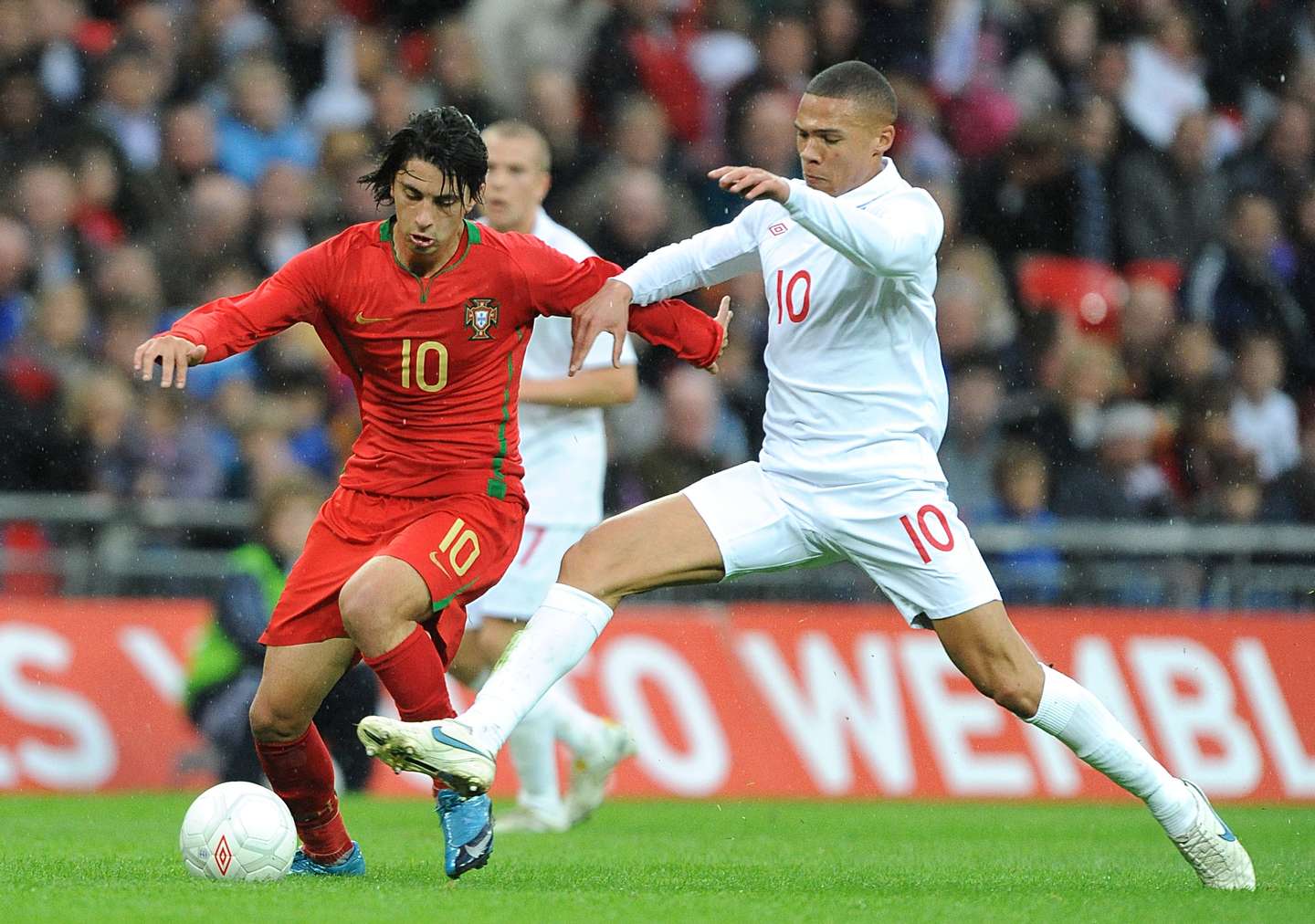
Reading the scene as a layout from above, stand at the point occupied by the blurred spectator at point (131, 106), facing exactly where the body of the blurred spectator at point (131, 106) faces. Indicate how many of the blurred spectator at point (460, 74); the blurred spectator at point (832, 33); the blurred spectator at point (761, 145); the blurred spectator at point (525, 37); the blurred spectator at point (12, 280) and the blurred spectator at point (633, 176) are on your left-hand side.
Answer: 5

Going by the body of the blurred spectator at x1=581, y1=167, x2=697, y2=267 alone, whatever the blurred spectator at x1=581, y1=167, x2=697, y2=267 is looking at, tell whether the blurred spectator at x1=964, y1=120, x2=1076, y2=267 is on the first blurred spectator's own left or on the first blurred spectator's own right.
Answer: on the first blurred spectator's own left

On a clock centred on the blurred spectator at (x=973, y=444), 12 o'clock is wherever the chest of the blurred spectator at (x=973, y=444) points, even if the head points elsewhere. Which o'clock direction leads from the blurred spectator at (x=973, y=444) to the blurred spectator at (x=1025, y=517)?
the blurred spectator at (x=1025, y=517) is roughly at 11 o'clock from the blurred spectator at (x=973, y=444).

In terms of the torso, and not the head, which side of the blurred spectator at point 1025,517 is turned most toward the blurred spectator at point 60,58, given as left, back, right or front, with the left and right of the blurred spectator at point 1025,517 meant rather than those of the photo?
right

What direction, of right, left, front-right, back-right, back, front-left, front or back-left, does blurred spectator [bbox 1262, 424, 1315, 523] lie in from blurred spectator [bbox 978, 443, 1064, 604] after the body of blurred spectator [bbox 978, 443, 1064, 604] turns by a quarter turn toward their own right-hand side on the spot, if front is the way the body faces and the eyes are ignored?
back-right

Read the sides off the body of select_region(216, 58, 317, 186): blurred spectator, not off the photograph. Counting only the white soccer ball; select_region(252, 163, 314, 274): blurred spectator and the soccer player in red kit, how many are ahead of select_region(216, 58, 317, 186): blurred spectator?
3

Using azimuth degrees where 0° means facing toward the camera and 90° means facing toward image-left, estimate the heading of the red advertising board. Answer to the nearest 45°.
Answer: approximately 0°
